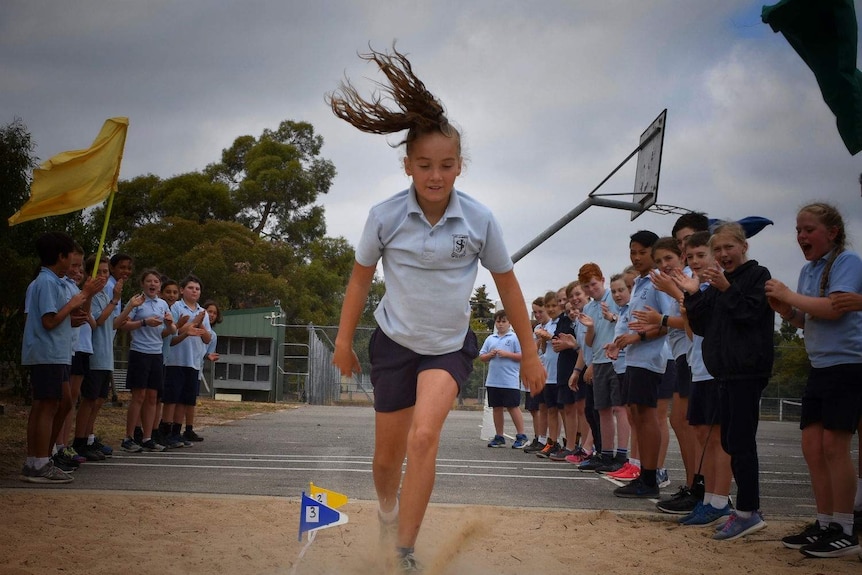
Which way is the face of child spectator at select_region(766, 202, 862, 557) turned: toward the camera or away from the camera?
toward the camera

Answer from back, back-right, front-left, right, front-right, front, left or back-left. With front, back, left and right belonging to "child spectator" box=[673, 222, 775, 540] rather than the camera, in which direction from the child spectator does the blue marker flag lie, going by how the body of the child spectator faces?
front

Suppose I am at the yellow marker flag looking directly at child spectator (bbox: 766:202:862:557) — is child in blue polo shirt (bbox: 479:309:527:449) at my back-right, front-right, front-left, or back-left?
front-left

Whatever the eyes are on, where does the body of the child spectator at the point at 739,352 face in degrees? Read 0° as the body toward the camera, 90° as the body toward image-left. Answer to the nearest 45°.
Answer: approximately 45°

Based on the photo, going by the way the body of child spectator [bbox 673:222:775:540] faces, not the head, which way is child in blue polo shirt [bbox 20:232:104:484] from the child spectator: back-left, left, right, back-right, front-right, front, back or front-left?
front-right

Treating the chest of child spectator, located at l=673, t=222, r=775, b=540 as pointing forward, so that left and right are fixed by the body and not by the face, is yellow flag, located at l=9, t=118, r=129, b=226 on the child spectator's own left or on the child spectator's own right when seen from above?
on the child spectator's own right

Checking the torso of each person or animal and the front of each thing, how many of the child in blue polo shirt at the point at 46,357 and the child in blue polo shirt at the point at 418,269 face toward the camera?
1

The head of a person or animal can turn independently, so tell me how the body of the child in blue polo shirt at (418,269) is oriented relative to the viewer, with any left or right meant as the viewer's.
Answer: facing the viewer

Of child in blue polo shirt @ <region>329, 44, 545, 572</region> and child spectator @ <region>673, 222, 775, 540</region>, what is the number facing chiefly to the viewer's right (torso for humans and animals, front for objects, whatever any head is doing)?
0

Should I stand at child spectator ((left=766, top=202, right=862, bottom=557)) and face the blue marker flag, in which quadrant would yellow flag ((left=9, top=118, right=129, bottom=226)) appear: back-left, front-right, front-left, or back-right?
front-right

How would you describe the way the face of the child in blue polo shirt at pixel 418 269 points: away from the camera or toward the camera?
toward the camera

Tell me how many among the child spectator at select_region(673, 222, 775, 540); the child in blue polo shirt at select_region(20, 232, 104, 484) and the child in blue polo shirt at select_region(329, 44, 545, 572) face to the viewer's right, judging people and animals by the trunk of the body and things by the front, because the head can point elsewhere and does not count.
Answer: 1

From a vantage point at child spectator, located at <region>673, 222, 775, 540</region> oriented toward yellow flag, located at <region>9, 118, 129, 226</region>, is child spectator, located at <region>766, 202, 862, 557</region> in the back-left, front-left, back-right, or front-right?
back-left

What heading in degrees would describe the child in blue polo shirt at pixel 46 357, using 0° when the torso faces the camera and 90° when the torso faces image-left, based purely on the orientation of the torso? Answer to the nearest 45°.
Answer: approximately 270°

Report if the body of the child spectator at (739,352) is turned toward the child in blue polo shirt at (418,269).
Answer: yes
